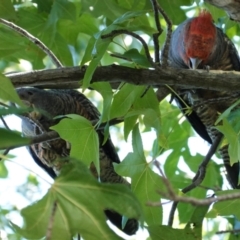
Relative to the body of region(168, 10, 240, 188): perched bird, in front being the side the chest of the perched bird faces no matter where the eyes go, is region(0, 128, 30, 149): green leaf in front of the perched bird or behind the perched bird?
in front

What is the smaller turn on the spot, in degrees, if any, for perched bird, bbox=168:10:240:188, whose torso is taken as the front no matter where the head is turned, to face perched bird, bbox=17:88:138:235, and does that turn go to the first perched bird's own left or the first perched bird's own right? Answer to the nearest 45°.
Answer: approximately 90° to the first perched bird's own right

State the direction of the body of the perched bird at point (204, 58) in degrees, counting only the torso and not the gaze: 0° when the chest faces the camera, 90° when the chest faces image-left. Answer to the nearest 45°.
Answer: approximately 0°

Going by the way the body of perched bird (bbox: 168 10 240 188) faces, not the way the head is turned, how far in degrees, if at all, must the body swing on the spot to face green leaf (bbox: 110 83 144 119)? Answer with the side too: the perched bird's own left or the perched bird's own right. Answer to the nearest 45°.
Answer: approximately 90° to the perched bird's own right

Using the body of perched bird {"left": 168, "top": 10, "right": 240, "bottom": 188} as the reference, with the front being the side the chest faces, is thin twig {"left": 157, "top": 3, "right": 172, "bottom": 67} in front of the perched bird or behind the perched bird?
in front

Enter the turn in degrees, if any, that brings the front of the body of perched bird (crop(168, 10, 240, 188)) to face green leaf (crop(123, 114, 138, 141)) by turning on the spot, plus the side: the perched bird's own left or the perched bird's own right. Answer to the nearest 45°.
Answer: approximately 90° to the perched bird's own right

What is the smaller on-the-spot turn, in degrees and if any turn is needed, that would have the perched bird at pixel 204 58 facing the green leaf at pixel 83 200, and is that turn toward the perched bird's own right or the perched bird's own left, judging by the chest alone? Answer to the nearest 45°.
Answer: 0° — it already faces it

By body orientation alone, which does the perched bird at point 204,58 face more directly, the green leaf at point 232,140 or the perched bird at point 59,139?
the green leaf
